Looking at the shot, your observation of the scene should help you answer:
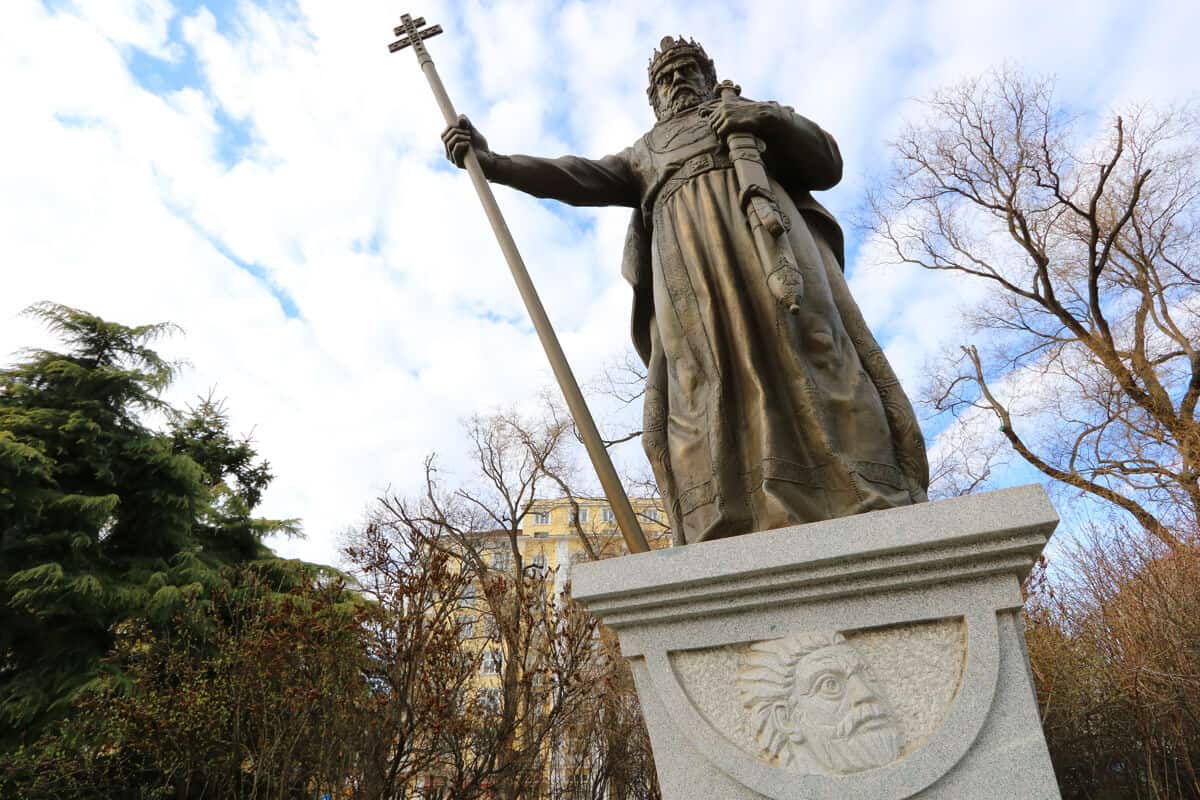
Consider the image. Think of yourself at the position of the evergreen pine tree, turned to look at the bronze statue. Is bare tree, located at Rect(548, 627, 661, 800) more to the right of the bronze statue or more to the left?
left

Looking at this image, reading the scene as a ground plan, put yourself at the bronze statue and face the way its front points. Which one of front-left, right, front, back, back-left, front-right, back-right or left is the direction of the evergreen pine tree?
back-right

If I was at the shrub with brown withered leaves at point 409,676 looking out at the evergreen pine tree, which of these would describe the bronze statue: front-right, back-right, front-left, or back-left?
back-left

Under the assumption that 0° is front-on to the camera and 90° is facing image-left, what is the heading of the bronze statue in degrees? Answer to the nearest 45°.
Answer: approximately 0°

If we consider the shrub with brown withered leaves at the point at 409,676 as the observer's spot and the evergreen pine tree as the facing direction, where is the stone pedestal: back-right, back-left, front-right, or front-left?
back-left

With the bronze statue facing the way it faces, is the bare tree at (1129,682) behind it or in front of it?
behind

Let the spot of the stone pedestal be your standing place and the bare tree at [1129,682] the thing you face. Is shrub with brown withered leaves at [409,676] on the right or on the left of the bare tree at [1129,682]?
left

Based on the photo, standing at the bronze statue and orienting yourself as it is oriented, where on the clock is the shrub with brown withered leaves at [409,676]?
The shrub with brown withered leaves is roughly at 5 o'clock from the bronze statue.
